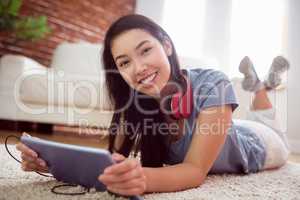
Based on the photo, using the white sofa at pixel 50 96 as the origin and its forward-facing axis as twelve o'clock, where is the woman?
The woman is roughly at 11 o'clock from the white sofa.

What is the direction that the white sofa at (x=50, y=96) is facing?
toward the camera
